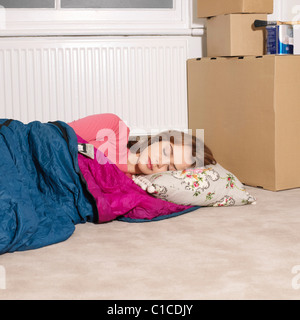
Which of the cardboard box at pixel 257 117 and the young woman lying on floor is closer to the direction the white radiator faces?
the young woman lying on floor

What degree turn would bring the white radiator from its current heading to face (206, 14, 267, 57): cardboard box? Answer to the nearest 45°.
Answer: approximately 45° to its left

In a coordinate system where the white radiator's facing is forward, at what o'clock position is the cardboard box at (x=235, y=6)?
The cardboard box is roughly at 10 o'clock from the white radiator.

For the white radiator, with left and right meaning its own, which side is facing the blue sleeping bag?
front

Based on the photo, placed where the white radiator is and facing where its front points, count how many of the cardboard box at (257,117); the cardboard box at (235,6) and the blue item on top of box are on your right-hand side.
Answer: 0

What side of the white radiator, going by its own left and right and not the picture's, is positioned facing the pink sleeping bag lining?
front

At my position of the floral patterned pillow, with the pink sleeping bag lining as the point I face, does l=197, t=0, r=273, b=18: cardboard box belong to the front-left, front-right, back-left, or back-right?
back-right

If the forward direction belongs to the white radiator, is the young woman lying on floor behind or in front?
in front

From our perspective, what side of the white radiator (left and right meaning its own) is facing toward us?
front

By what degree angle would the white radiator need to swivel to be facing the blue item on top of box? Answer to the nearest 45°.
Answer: approximately 45° to its left
